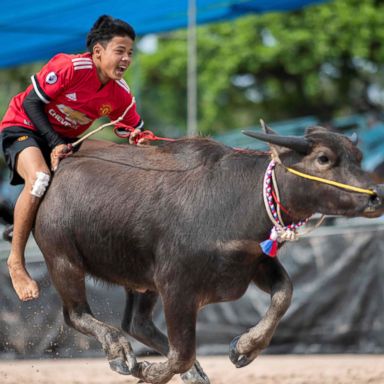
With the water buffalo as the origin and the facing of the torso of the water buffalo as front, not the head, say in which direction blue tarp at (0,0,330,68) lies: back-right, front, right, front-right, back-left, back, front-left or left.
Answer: left

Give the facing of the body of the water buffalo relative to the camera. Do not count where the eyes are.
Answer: to the viewer's right
